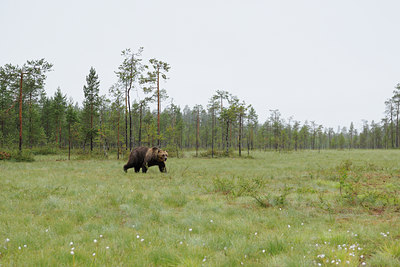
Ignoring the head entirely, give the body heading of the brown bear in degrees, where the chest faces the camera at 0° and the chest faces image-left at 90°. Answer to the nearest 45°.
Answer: approximately 270°

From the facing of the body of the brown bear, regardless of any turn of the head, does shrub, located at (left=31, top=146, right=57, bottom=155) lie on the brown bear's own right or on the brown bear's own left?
on the brown bear's own left

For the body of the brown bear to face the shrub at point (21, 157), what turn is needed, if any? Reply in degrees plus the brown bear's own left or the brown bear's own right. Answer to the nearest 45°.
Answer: approximately 135° to the brown bear's own left

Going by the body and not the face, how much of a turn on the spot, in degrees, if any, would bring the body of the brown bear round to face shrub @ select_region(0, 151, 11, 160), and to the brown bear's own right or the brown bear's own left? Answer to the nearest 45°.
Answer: approximately 135° to the brown bear's own left
